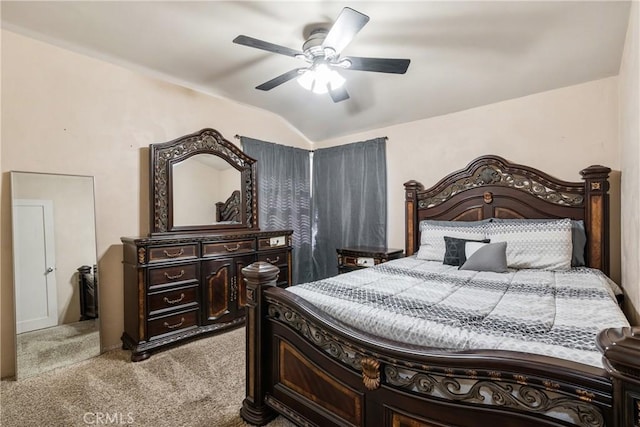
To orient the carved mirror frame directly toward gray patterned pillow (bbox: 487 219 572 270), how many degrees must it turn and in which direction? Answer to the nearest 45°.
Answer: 0° — it already faces it

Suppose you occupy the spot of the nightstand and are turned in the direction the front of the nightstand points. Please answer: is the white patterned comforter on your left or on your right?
on your left

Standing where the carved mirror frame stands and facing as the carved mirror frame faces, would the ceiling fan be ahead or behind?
ahead

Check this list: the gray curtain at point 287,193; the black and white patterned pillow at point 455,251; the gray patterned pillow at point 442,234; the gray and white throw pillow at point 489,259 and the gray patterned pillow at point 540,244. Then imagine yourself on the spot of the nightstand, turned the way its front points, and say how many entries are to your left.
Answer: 4

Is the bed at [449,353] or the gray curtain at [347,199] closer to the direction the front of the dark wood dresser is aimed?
the bed

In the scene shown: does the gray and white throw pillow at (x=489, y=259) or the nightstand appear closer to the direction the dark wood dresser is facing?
the gray and white throw pillow

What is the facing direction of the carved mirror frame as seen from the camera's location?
facing the viewer and to the right of the viewer

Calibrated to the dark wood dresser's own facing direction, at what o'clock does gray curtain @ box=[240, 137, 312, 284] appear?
The gray curtain is roughly at 9 o'clock from the dark wood dresser.

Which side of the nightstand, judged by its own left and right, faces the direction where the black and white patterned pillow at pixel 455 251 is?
left

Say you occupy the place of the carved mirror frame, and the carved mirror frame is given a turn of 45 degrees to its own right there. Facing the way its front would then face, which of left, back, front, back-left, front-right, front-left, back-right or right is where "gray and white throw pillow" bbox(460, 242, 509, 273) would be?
front-left

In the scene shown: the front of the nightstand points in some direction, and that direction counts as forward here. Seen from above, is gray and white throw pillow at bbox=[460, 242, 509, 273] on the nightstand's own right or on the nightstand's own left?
on the nightstand's own left

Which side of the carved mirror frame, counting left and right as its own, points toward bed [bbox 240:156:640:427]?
front

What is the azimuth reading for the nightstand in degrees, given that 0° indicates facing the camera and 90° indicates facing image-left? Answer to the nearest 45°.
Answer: approximately 45°
